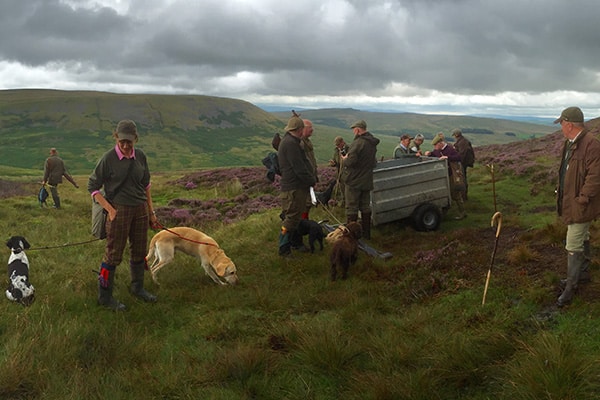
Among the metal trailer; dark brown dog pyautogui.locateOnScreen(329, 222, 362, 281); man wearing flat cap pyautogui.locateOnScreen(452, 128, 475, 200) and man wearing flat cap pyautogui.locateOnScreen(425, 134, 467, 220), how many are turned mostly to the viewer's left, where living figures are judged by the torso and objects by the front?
3

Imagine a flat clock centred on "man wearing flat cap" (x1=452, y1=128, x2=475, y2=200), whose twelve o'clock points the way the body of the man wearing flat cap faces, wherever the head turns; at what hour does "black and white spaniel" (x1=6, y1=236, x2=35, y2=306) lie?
The black and white spaniel is roughly at 10 o'clock from the man wearing flat cap.

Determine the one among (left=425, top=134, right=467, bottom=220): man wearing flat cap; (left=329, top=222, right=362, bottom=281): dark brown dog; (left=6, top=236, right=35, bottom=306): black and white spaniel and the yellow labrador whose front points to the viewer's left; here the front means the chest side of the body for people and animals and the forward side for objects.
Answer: the man wearing flat cap

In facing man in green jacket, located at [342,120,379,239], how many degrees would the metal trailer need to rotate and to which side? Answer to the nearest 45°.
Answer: approximately 45° to its left

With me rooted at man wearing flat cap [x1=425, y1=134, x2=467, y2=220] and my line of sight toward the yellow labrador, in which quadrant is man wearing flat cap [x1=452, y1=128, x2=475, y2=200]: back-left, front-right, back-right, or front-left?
back-right

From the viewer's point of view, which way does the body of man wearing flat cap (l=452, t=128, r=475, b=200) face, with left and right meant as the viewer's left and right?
facing to the left of the viewer

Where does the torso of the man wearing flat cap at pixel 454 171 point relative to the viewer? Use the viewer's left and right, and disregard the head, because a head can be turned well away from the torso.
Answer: facing to the left of the viewer

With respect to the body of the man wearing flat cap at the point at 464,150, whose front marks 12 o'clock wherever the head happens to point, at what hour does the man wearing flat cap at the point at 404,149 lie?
the man wearing flat cap at the point at 404,149 is roughly at 11 o'clock from the man wearing flat cap at the point at 464,150.

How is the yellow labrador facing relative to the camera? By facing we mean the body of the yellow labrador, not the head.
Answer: to the viewer's right

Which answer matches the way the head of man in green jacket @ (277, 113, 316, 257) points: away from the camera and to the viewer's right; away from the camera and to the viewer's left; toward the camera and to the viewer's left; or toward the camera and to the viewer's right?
away from the camera and to the viewer's right
